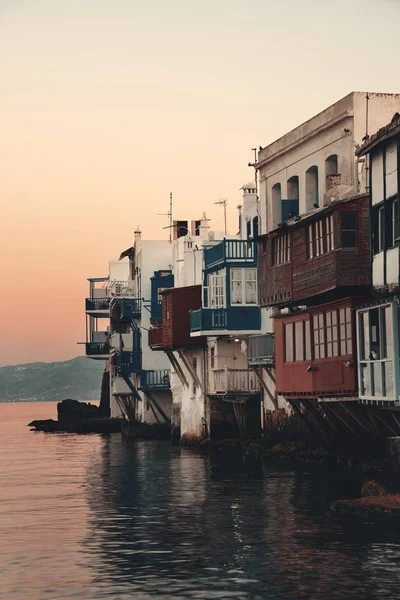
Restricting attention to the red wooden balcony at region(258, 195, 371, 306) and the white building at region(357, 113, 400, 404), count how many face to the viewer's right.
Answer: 0

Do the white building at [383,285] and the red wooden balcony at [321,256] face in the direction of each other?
no

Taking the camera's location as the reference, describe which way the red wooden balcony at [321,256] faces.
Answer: facing the viewer and to the left of the viewer

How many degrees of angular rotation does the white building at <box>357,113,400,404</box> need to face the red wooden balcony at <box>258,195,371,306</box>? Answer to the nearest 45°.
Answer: approximately 90° to its right

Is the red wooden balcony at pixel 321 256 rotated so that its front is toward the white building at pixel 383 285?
no

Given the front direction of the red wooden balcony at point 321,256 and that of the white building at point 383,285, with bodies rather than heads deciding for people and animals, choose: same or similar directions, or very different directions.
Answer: same or similar directions
